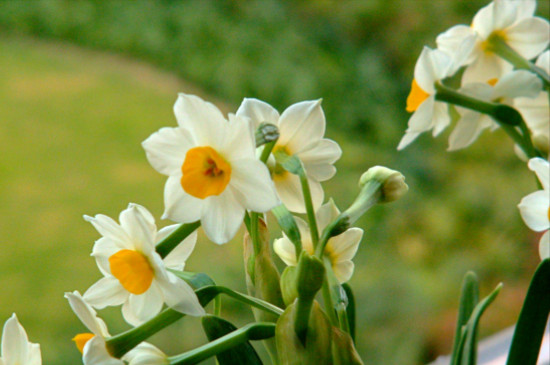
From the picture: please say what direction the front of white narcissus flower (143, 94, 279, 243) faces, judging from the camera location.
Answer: facing the viewer

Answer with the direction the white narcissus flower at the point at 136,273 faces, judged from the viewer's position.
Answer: facing the viewer and to the left of the viewer
